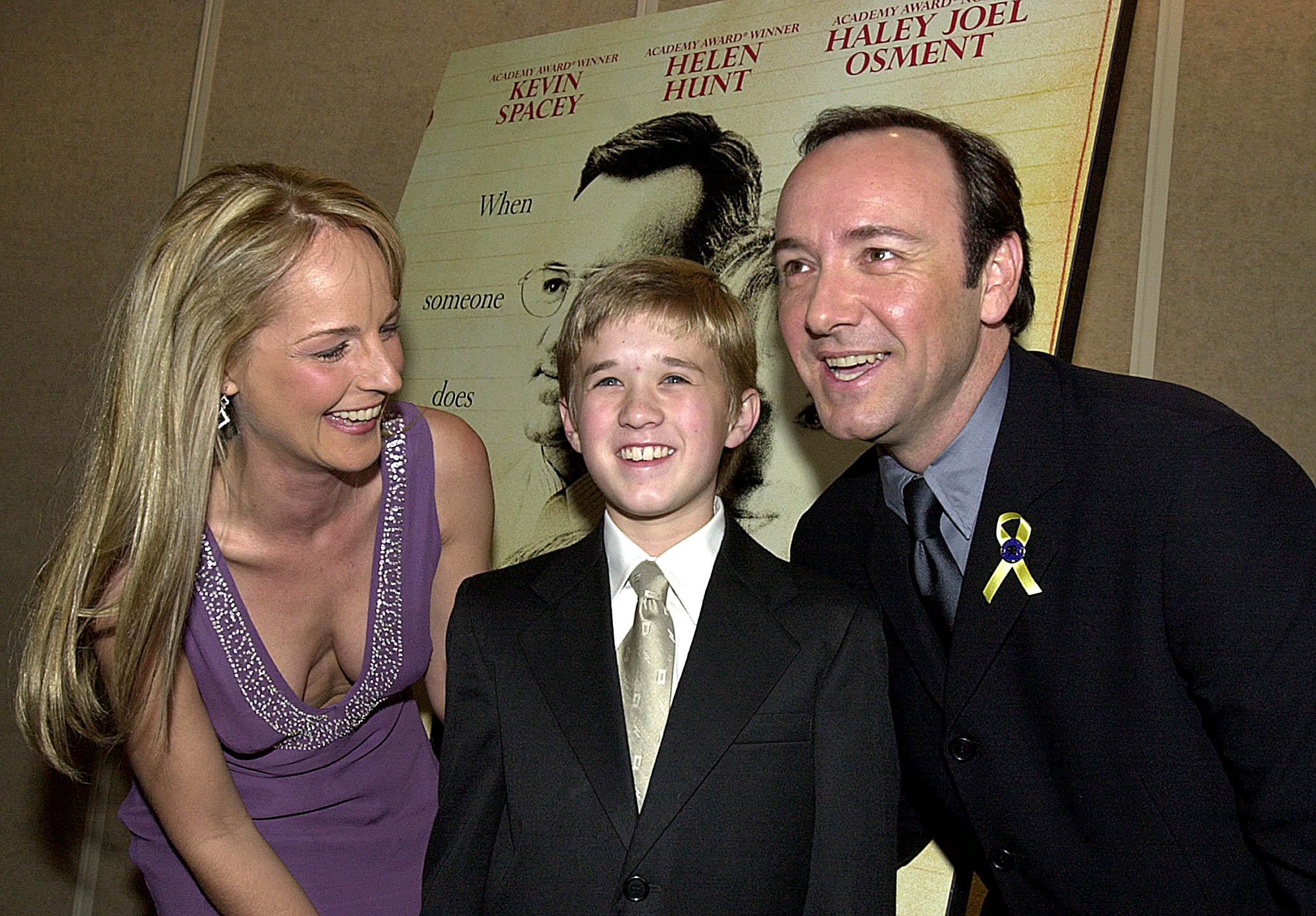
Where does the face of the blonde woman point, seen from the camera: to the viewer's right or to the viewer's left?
to the viewer's right

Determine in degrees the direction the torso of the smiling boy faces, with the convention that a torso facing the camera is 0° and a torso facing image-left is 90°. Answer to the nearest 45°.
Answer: approximately 0°

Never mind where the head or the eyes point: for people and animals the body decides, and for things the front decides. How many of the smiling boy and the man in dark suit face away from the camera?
0

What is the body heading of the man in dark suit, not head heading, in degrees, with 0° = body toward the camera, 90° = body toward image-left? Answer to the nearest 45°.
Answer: approximately 45°

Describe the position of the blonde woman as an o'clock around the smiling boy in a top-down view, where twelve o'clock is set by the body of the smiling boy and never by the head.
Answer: The blonde woman is roughly at 4 o'clock from the smiling boy.

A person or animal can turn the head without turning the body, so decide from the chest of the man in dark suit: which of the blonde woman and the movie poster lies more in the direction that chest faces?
the blonde woman
